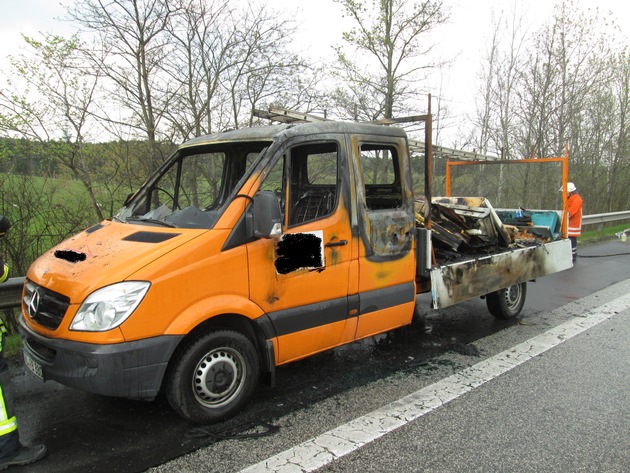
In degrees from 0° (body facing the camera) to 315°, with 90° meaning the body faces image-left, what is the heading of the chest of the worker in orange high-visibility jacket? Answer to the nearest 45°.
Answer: approximately 90°

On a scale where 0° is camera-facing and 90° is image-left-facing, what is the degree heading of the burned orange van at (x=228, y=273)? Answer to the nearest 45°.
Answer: approximately 45°

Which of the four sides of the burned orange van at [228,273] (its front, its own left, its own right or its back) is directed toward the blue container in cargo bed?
back

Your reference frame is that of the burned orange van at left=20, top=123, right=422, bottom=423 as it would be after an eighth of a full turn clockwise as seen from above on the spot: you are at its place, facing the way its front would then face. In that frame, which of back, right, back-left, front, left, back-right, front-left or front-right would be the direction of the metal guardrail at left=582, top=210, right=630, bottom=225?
back-right
